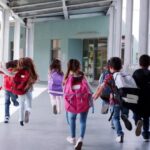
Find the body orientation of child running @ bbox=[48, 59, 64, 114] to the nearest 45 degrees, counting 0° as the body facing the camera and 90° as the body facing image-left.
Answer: approximately 180°

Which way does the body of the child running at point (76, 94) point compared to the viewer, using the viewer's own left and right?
facing away from the viewer

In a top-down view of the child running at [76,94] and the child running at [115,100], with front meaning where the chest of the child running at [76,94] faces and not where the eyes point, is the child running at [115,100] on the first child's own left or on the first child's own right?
on the first child's own right

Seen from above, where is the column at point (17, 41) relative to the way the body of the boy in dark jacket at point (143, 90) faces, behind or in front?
in front

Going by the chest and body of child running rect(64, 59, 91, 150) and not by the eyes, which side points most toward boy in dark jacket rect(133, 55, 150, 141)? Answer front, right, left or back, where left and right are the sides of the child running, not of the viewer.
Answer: right

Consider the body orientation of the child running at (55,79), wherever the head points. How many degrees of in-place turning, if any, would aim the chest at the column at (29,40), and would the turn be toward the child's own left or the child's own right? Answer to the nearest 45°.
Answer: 0° — they already face it

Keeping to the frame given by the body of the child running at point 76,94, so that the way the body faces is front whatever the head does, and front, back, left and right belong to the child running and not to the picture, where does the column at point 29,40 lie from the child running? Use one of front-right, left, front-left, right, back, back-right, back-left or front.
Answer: front

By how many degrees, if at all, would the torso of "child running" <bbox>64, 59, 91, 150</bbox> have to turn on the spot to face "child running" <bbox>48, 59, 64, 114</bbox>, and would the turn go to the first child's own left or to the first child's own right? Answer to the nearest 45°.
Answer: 0° — they already face them

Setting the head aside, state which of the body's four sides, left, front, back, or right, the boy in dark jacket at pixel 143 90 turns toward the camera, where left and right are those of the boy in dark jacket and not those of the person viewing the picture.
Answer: back

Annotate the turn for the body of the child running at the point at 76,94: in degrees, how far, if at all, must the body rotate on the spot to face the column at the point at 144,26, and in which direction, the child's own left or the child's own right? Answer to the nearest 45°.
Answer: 0° — they already face it

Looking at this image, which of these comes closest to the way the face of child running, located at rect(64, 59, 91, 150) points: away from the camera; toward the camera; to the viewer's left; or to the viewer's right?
away from the camera

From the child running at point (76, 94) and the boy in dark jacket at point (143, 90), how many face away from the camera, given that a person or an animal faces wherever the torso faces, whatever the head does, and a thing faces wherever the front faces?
2
